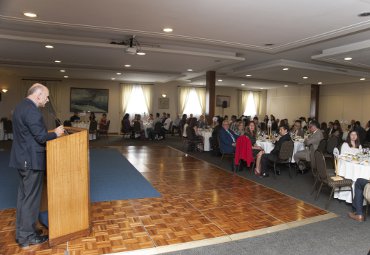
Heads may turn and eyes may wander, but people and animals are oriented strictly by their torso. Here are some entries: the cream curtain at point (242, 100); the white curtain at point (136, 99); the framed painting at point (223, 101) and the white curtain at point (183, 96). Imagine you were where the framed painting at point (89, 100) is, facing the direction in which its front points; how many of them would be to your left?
4

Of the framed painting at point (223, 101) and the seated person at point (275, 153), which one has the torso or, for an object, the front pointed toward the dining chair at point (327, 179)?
the framed painting

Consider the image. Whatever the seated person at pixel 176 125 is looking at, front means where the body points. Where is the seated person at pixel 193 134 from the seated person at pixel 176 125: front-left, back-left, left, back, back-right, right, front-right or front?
left

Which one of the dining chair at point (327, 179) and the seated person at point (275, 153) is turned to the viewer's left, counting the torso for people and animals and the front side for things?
the seated person

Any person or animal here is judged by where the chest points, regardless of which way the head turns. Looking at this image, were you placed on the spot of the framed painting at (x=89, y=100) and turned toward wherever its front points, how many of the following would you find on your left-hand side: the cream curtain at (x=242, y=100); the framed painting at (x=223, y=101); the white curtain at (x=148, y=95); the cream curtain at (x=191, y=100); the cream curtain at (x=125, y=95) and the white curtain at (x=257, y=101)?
6

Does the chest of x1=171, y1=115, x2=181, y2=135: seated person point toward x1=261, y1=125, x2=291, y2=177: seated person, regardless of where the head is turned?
no

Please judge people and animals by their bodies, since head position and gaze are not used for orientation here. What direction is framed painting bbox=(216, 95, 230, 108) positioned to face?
toward the camera

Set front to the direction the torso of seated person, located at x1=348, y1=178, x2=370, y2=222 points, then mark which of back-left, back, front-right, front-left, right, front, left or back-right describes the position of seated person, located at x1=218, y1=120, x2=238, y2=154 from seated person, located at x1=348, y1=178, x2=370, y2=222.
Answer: front-right

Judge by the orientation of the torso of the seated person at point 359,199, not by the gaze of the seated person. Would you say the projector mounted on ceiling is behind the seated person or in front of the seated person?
in front

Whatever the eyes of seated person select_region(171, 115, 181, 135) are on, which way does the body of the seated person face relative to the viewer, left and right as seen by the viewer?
facing to the left of the viewer

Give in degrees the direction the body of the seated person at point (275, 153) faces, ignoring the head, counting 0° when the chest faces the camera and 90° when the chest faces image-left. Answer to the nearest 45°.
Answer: approximately 90°

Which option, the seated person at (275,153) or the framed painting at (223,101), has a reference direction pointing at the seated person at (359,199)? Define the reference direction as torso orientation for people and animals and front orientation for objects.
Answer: the framed painting

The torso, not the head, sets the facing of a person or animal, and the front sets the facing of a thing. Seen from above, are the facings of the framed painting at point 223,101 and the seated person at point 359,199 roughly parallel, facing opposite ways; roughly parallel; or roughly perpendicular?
roughly perpendicular

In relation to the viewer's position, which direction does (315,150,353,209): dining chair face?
facing away from the viewer and to the right of the viewer

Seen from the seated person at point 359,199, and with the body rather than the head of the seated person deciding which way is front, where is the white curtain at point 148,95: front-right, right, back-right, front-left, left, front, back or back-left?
front-right

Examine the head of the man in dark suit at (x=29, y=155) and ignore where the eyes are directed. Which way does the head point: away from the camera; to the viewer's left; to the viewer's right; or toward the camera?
to the viewer's right
